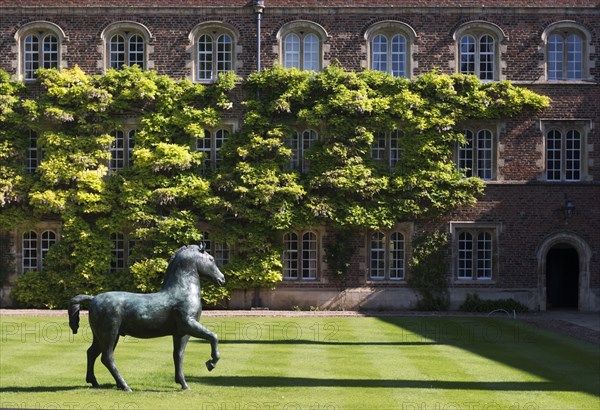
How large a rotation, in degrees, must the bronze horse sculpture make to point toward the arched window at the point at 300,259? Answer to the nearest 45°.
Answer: approximately 90° to its left

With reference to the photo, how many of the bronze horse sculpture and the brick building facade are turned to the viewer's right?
1

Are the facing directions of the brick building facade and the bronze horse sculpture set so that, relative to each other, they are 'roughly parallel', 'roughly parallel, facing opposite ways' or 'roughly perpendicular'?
roughly perpendicular

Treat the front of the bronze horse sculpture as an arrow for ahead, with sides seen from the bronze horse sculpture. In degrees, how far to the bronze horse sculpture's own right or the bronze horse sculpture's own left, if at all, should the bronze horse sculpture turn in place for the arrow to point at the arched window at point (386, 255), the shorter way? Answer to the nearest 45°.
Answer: approximately 90° to the bronze horse sculpture's own left

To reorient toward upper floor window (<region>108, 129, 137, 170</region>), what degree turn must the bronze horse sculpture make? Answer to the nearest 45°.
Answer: approximately 90° to its left

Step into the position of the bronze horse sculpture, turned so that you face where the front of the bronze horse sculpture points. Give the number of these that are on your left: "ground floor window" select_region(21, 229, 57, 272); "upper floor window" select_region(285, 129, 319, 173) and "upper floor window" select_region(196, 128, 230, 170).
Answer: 3

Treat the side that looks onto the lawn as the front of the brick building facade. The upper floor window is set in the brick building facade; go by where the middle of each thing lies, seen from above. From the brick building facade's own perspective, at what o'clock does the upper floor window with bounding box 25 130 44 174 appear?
The upper floor window is roughly at 3 o'clock from the brick building facade.

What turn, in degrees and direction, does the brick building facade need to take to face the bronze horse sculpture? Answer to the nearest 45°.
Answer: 0° — it already faces it

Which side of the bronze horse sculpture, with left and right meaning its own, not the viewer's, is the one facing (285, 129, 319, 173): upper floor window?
left

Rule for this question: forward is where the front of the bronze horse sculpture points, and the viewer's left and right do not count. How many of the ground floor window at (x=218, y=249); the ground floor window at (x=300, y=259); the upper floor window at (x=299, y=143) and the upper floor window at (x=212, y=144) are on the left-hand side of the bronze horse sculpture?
4

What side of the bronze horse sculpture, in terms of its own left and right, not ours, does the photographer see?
right

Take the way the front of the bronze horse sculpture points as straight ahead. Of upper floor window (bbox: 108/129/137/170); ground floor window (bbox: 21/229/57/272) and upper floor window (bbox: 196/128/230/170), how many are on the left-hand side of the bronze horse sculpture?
3
